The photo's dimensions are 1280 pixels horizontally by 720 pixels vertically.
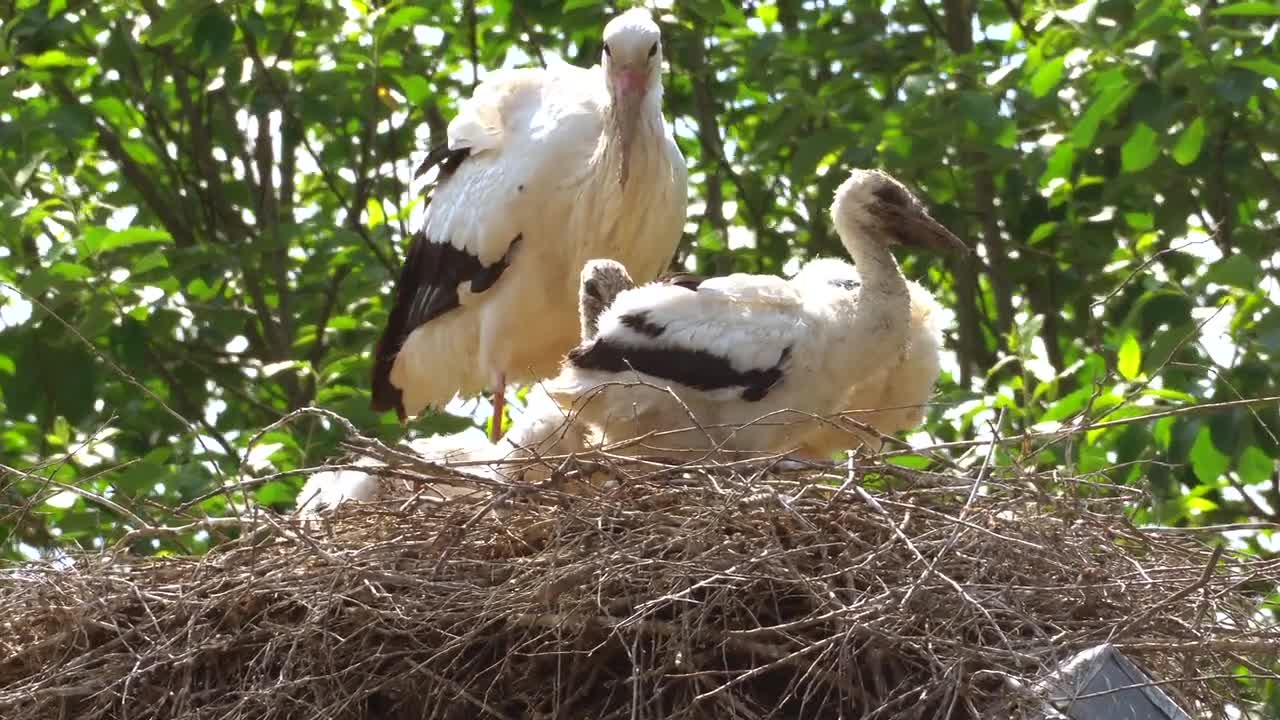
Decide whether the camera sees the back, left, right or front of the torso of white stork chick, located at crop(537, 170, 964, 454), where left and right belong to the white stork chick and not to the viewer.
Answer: right

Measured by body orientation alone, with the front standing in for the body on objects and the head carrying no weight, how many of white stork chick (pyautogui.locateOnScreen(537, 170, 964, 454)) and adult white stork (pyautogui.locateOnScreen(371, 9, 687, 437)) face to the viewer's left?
0

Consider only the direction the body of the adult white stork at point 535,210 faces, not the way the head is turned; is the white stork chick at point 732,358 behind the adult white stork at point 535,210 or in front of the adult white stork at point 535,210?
in front

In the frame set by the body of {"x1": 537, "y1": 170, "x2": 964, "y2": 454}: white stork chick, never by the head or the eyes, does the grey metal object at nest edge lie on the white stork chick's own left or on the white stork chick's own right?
on the white stork chick's own right

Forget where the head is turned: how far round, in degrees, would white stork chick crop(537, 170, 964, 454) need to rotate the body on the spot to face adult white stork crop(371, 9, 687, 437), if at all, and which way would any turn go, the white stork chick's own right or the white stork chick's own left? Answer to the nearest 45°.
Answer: approximately 135° to the white stork chick's own left

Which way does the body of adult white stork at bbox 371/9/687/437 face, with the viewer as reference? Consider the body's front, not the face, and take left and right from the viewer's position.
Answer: facing the viewer and to the right of the viewer
